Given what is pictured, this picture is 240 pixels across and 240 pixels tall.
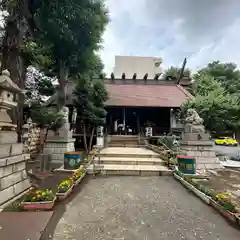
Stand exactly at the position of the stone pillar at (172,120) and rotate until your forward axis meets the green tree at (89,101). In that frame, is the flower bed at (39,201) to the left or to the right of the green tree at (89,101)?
left

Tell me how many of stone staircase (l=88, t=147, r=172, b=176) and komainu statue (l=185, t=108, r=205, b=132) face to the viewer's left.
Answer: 1

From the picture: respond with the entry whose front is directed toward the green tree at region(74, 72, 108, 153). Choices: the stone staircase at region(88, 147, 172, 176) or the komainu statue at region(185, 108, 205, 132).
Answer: the komainu statue

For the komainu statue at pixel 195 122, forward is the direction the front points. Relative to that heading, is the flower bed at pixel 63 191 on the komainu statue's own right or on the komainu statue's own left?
on the komainu statue's own left

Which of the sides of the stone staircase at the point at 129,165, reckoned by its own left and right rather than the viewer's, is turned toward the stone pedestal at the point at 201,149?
left

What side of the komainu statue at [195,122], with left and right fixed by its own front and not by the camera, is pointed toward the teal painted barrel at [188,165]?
left

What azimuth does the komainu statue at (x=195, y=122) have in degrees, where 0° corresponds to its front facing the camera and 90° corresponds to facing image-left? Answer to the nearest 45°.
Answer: approximately 90°

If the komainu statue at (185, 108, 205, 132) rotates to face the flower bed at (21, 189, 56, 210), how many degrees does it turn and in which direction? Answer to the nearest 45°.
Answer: approximately 45° to its left

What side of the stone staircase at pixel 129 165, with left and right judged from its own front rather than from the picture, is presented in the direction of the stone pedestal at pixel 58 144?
right

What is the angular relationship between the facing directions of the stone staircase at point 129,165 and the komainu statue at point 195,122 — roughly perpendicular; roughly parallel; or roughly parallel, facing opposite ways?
roughly perpendicular

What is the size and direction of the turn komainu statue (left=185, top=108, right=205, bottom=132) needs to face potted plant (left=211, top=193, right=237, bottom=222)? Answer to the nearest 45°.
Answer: approximately 90° to its left

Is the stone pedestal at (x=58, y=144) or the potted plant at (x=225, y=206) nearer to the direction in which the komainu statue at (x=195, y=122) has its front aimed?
the stone pedestal

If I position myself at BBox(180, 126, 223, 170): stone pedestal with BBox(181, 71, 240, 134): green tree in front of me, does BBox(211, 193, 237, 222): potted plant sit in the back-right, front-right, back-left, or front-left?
back-right

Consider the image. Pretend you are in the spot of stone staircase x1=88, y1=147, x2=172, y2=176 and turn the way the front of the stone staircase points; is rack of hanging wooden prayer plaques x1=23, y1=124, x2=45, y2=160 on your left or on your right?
on your right

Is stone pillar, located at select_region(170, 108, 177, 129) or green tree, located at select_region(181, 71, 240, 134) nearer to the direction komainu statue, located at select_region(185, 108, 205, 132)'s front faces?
the stone pillar
